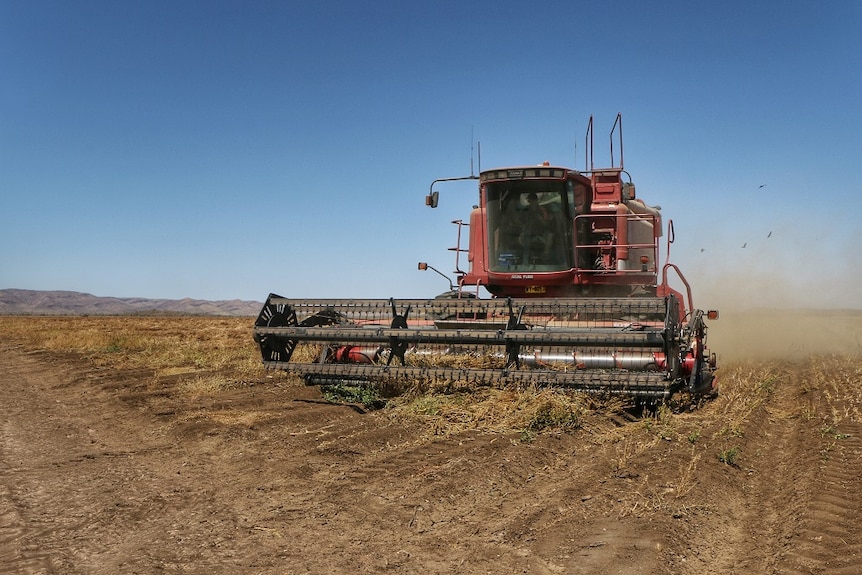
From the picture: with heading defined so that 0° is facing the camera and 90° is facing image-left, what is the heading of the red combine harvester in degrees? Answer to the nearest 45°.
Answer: approximately 45°
